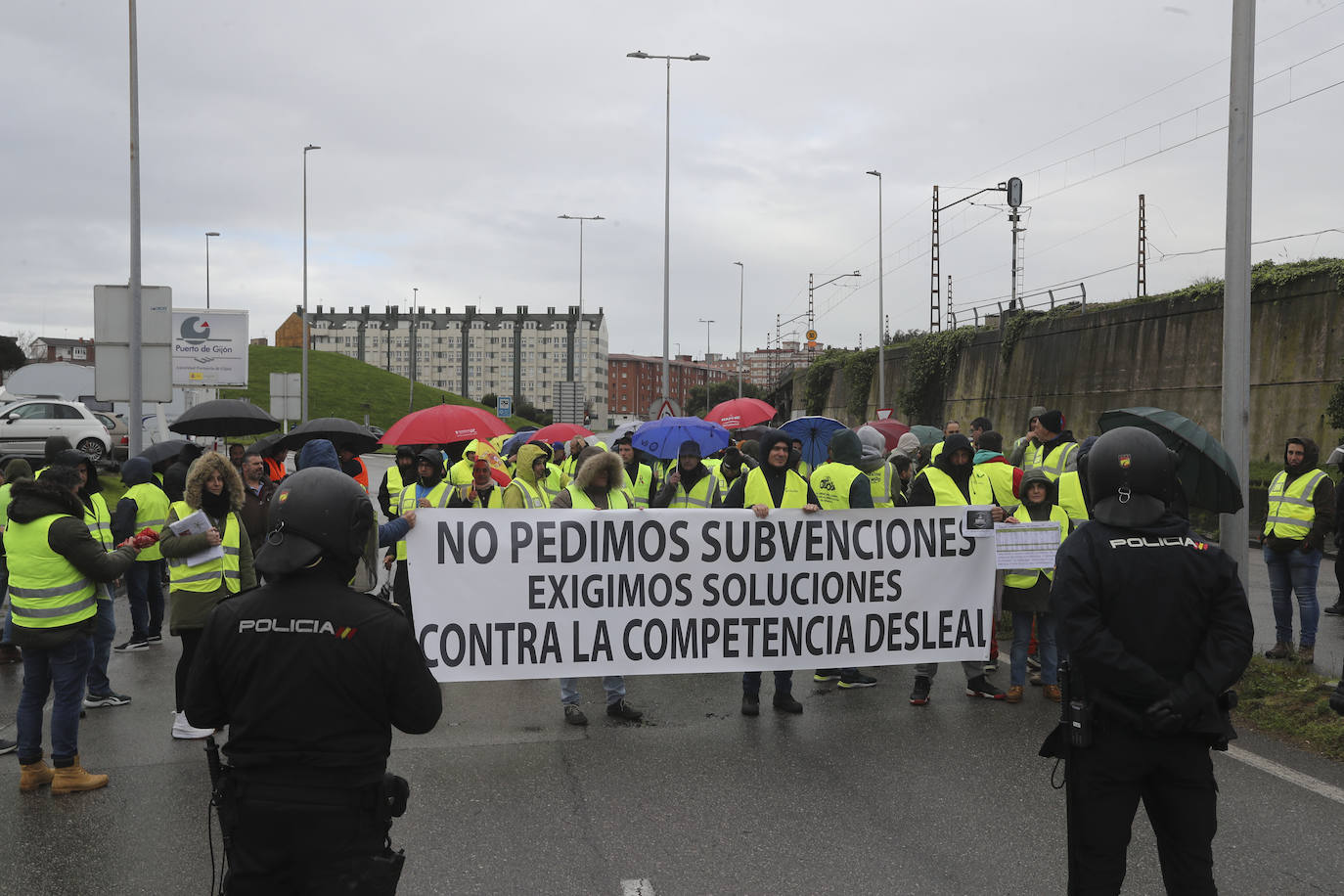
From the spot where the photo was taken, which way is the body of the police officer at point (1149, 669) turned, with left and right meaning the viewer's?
facing away from the viewer

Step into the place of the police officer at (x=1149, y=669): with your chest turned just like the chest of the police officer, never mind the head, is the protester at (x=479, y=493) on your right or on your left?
on your left

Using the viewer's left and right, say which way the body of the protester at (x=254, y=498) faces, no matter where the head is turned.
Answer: facing the viewer and to the right of the viewer

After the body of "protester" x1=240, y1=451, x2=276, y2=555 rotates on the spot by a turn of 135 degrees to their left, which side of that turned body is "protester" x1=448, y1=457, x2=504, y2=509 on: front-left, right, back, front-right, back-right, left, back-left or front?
right

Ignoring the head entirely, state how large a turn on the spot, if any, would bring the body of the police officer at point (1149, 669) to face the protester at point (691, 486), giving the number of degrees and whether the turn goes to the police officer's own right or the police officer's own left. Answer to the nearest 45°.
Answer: approximately 45° to the police officer's own left

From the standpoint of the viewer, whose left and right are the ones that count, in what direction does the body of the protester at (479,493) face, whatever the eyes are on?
facing the viewer

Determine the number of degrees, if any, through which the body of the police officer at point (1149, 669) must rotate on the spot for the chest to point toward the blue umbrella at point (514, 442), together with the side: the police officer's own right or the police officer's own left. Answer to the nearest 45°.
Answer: approximately 45° to the police officer's own left

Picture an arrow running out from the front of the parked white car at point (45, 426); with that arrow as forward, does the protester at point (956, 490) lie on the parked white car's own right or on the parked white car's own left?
on the parked white car's own left

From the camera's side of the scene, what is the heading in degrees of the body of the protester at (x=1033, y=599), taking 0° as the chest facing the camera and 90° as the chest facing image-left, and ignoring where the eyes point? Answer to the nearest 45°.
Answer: approximately 0°

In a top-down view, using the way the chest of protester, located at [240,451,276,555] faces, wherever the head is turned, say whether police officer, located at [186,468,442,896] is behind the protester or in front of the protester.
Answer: in front

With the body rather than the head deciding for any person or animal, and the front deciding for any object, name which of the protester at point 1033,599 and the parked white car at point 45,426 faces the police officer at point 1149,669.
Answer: the protester

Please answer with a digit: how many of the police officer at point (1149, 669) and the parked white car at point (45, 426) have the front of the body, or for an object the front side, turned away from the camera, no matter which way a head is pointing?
1

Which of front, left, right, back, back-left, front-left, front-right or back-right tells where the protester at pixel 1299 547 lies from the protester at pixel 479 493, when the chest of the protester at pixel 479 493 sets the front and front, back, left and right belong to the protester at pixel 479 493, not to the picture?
left
